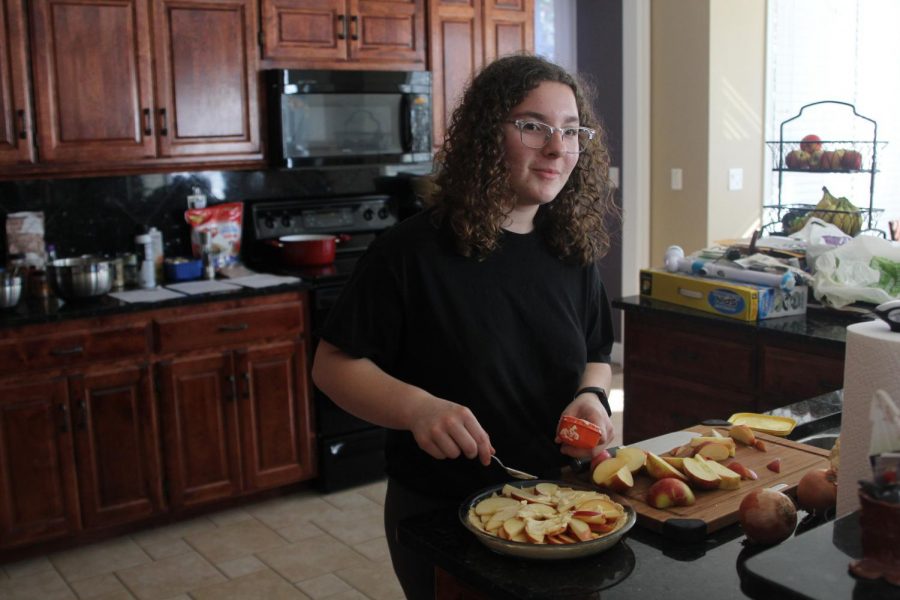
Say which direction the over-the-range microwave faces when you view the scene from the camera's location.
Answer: facing the viewer

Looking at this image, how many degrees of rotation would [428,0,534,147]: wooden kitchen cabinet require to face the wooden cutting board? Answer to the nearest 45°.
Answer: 0° — it already faces it

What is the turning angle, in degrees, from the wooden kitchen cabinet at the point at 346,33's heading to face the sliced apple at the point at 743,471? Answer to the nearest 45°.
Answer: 0° — it already faces it

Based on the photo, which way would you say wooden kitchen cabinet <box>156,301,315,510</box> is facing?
toward the camera

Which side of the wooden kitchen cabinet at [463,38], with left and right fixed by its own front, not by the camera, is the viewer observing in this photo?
front

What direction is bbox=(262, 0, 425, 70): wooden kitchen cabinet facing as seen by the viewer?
toward the camera

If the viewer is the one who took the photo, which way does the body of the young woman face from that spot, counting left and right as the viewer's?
facing the viewer and to the right of the viewer

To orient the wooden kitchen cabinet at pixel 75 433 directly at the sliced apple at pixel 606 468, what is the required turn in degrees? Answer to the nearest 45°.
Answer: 0° — it already faces it

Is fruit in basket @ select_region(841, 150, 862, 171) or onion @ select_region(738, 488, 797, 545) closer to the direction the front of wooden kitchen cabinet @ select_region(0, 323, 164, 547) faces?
the onion

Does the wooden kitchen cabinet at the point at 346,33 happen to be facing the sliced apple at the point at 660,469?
yes

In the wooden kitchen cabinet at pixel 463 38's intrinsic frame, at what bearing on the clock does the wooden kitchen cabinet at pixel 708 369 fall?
the wooden kitchen cabinet at pixel 708 369 is roughly at 11 o'clock from the wooden kitchen cabinet at pixel 463 38.

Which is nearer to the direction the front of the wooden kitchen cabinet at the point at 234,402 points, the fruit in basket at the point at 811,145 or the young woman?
the young woman

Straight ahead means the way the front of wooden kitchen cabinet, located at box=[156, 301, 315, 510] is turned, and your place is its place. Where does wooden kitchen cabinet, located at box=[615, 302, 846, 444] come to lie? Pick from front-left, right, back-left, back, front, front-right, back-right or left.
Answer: front-left

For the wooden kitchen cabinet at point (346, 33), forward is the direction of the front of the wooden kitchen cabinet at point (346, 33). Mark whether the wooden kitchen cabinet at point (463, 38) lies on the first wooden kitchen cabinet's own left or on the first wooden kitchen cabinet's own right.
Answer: on the first wooden kitchen cabinet's own left
